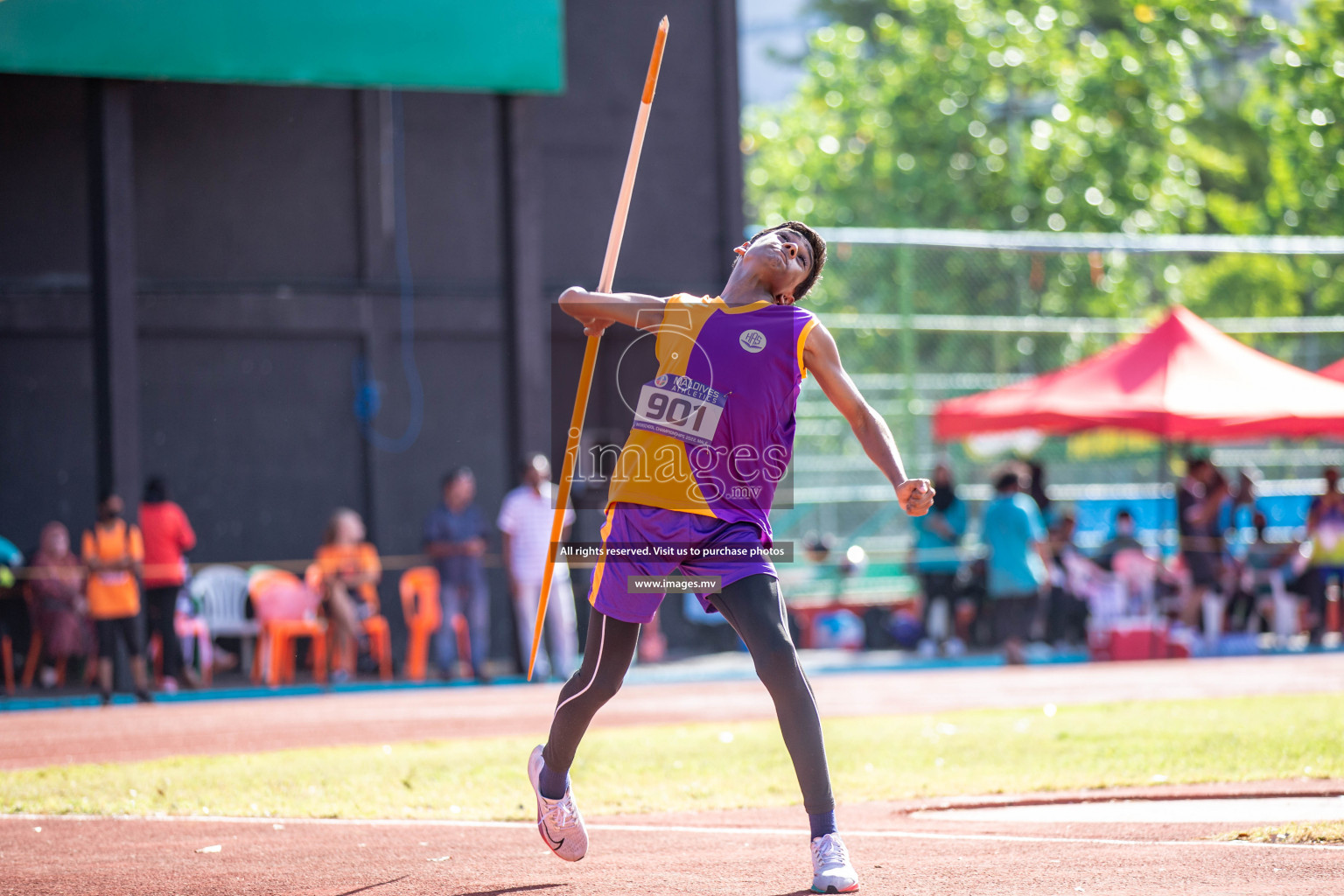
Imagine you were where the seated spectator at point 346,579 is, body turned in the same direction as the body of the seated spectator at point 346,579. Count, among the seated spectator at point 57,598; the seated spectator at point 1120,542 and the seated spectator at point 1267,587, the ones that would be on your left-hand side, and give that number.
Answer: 2

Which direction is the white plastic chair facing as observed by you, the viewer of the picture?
facing the viewer and to the right of the viewer

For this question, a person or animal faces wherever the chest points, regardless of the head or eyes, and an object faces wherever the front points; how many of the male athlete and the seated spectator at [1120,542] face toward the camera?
2

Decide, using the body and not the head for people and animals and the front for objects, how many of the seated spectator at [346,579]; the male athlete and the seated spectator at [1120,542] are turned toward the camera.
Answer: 3

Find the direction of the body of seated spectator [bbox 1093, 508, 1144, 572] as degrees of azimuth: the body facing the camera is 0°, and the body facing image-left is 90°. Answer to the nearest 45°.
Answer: approximately 0°

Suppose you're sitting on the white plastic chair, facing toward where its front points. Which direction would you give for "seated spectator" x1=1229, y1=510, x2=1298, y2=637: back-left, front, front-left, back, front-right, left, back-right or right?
front-left

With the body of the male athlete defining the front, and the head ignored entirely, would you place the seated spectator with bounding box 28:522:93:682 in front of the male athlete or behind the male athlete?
behind
